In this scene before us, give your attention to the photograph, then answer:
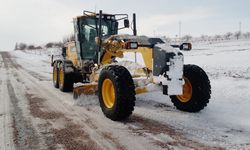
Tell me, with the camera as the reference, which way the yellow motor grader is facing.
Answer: facing the viewer and to the right of the viewer
